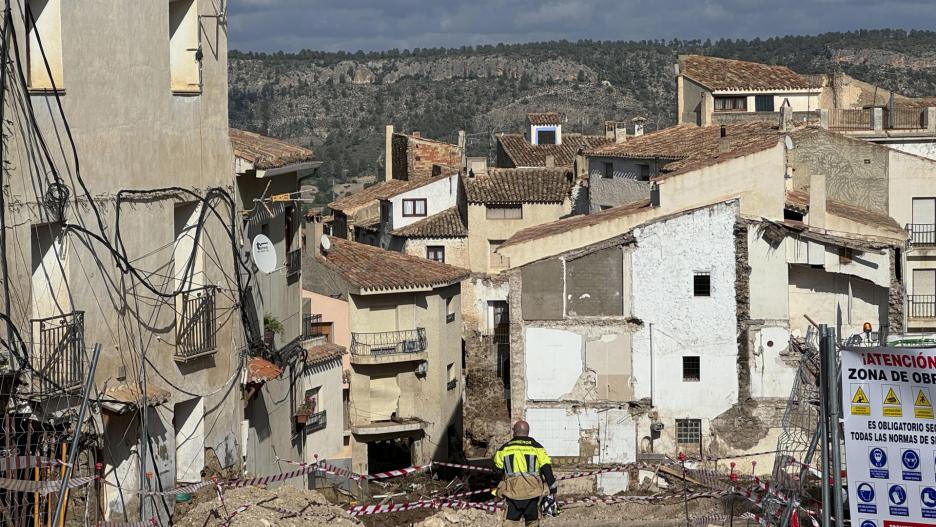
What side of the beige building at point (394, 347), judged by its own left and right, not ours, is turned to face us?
front

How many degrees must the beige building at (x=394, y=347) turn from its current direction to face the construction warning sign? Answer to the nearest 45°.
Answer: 0° — it already faces it

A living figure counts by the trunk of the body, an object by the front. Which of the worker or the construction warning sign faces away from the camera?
the worker

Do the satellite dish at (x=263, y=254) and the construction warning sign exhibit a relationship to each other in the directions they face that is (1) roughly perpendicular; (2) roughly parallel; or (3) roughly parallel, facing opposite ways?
roughly perpendicular

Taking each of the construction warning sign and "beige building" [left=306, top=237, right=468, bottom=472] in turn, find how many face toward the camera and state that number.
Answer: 2

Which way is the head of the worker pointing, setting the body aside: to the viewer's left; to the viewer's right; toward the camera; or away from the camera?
away from the camera

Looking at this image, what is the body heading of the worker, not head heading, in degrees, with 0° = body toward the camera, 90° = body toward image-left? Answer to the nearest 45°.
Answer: approximately 180°

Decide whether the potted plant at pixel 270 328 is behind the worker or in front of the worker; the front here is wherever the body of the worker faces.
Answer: in front

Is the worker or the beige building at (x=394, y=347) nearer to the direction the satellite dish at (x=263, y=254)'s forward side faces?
the worker

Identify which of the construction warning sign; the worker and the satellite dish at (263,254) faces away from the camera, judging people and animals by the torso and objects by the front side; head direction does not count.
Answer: the worker

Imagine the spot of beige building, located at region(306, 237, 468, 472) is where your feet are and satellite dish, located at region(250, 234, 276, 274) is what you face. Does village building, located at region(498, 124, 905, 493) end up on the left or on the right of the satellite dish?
left

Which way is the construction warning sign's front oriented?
toward the camera

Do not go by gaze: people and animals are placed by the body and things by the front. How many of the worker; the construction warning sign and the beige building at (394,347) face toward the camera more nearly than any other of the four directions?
2

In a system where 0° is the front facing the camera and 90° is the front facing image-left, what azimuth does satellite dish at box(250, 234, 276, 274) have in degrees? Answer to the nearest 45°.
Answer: approximately 315°
